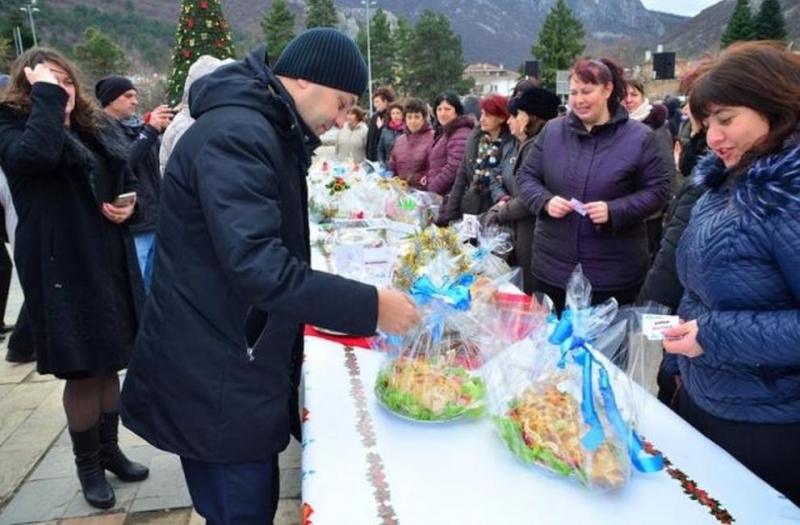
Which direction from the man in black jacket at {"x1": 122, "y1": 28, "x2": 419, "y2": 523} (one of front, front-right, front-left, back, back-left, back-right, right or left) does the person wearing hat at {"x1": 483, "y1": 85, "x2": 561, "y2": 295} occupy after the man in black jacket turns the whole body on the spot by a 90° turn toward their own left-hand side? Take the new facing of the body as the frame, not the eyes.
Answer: front-right

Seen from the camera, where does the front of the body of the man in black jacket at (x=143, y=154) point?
to the viewer's right

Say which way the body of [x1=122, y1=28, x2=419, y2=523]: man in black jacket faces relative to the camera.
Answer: to the viewer's right

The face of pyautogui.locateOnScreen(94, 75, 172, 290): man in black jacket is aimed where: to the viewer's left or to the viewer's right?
to the viewer's right

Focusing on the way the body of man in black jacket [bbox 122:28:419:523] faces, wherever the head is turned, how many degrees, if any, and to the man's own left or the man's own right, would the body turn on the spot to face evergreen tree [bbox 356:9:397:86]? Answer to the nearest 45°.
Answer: approximately 90° to the man's own left

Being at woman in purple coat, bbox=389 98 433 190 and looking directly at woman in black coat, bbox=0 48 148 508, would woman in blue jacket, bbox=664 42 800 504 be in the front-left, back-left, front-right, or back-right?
front-left

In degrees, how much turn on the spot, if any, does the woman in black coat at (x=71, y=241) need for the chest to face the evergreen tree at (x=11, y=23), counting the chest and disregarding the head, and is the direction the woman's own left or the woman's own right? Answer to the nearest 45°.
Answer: approximately 135° to the woman's own left

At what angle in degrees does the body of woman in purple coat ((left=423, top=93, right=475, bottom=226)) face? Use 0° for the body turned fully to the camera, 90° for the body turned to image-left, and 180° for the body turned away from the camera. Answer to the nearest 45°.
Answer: approximately 45°

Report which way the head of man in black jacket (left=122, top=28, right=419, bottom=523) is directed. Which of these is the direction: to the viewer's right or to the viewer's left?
to the viewer's right

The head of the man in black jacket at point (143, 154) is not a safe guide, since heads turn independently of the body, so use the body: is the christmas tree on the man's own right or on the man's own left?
on the man's own left
